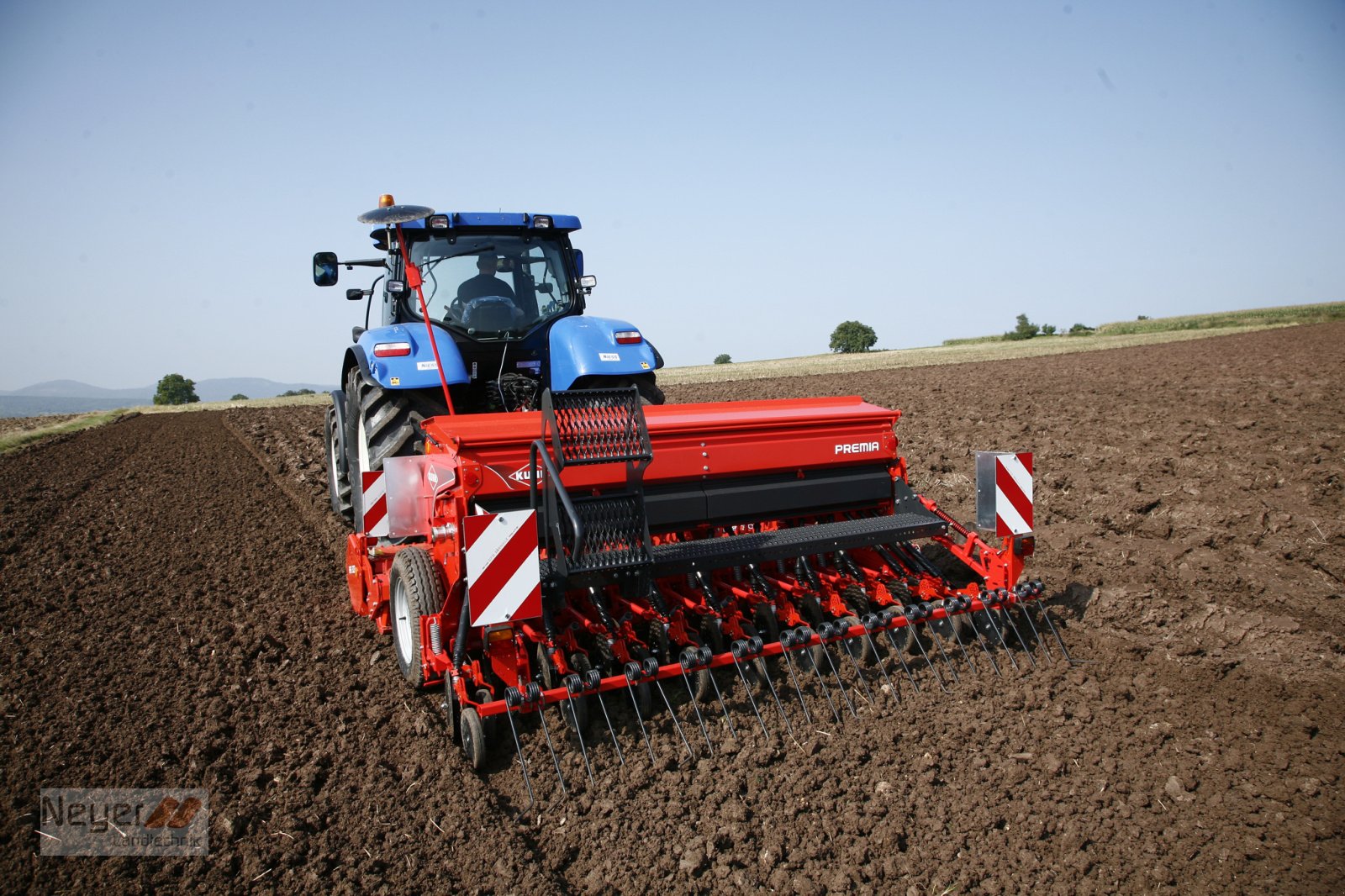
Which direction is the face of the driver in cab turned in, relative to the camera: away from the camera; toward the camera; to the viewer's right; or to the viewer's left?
away from the camera

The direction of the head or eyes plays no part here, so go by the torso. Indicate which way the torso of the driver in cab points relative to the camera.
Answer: away from the camera

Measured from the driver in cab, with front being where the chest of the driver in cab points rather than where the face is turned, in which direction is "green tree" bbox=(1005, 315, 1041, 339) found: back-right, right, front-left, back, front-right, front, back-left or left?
front-right

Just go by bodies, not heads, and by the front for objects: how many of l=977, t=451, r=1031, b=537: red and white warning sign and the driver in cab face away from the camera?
1

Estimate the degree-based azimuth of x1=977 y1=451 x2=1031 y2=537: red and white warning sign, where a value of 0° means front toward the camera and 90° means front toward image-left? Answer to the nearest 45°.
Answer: approximately 0°

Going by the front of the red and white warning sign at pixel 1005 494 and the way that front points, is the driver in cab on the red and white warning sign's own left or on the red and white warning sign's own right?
on the red and white warning sign's own right

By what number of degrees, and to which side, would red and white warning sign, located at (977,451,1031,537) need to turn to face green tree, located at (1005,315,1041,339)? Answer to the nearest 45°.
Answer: approximately 180°
